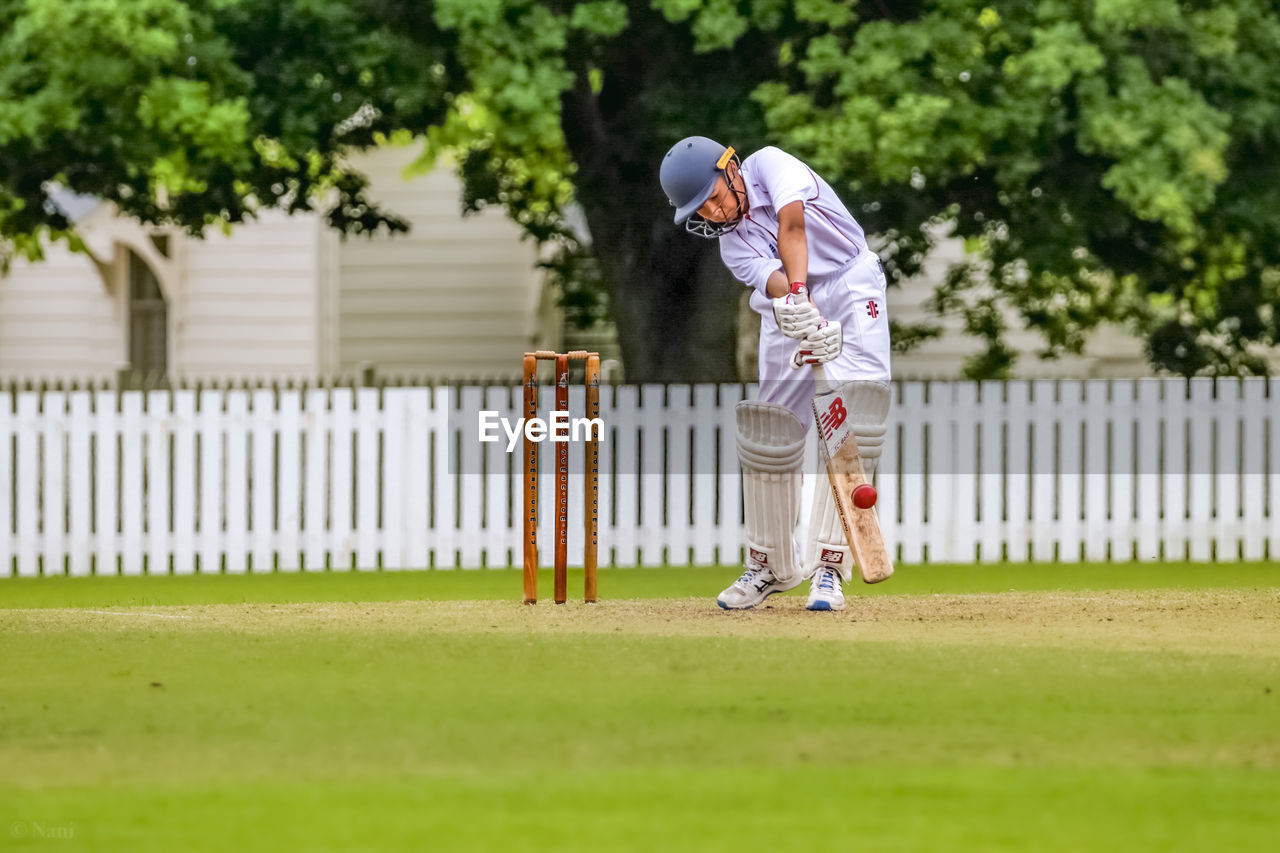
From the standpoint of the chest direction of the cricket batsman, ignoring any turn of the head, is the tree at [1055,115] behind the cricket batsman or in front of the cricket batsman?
behind

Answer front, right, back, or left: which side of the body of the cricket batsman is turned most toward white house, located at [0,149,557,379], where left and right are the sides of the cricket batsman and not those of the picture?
right

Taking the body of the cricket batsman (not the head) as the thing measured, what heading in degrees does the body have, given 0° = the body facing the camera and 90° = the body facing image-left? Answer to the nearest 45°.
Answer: approximately 45°
